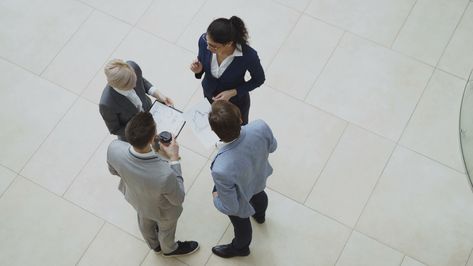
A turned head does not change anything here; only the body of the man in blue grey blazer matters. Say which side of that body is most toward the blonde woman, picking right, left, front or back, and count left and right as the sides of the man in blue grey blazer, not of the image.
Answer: front

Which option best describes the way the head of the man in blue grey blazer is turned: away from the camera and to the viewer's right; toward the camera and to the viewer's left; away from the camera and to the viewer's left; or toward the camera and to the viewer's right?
away from the camera and to the viewer's left

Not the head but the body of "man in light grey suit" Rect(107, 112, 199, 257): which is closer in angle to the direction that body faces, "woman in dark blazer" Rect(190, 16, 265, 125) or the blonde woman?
the woman in dark blazer

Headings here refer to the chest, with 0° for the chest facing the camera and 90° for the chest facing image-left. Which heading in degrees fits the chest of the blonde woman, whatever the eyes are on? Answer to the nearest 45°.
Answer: approximately 315°

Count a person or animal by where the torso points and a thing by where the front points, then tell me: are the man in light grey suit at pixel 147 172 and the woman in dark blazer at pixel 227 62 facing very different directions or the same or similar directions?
very different directions

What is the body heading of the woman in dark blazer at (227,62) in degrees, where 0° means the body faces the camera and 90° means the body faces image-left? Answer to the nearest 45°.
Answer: approximately 45°

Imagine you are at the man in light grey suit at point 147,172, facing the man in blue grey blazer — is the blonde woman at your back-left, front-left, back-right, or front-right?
back-left

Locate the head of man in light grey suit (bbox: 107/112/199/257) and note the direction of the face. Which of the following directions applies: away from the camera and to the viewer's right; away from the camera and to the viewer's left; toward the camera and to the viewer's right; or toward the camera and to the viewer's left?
away from the camera and to the viewer's right

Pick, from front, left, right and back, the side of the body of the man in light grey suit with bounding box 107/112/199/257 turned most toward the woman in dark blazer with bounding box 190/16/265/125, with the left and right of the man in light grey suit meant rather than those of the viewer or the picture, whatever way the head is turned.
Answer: front

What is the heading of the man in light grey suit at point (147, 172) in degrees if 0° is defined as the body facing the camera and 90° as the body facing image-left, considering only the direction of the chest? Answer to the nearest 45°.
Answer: approximately 225°

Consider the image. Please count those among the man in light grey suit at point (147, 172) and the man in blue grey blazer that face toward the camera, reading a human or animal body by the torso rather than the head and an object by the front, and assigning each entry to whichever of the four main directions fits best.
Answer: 0

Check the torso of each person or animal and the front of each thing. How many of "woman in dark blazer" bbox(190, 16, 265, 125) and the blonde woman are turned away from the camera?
0
